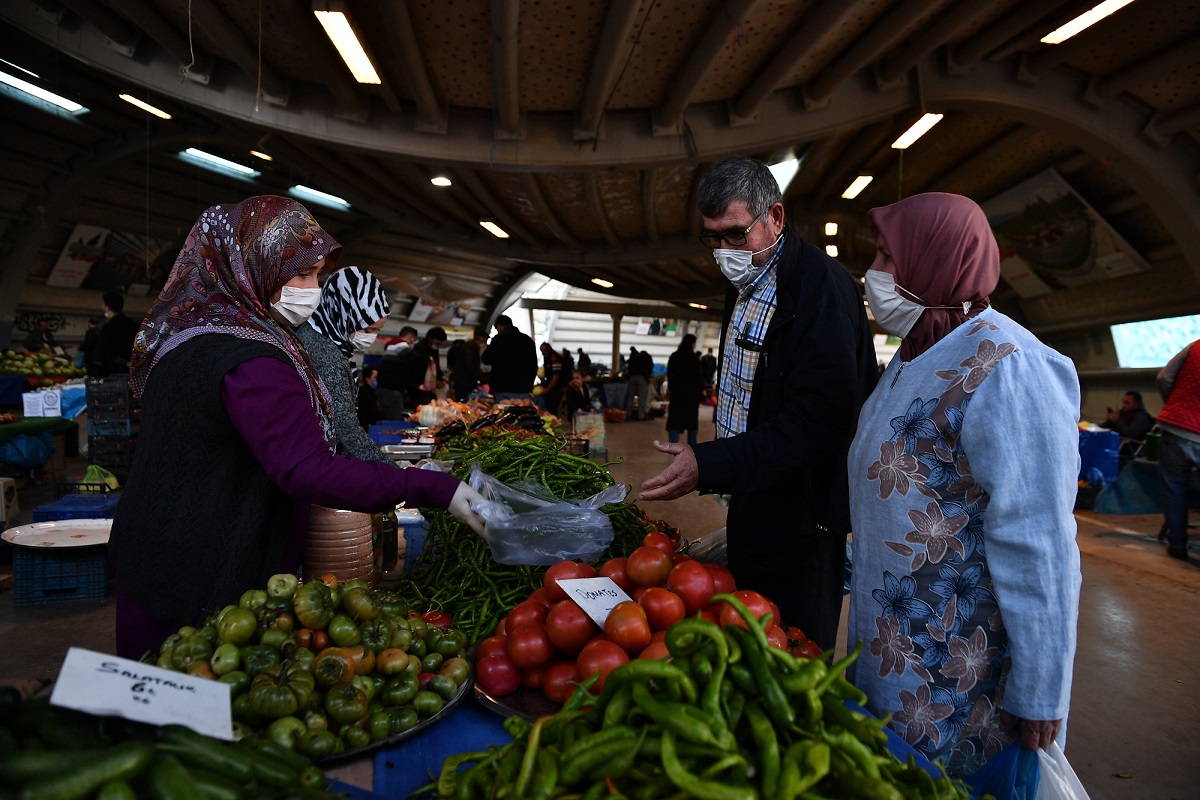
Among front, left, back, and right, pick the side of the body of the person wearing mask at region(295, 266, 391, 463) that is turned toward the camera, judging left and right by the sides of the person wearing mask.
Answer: right

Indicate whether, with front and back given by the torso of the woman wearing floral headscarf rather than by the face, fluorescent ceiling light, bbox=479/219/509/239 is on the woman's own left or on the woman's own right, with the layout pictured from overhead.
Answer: on the woman's own left

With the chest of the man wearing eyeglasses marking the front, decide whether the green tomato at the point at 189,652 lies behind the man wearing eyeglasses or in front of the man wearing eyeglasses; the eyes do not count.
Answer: in front

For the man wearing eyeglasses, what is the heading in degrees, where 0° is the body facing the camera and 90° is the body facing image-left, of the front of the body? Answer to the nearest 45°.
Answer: approximately 45°

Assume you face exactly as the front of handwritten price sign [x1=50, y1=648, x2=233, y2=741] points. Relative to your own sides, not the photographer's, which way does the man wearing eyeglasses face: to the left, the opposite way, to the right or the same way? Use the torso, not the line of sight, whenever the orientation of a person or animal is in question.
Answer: to the right

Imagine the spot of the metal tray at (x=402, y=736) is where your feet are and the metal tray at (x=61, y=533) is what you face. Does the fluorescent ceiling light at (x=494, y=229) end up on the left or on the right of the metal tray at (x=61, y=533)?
right

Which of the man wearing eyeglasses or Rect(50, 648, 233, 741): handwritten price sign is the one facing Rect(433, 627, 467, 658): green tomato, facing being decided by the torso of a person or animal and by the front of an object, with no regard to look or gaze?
the man wearing eyeglasses

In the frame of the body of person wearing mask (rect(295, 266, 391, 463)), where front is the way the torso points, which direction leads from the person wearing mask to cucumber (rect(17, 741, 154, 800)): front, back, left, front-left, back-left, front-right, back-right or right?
right

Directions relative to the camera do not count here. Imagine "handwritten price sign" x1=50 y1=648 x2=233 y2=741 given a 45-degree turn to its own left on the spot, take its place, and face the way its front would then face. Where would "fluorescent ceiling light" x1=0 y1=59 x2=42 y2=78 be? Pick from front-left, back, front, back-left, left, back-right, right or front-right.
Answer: back-left

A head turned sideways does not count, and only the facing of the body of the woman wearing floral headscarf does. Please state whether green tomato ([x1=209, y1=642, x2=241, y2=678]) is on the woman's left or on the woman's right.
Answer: on the woman's right

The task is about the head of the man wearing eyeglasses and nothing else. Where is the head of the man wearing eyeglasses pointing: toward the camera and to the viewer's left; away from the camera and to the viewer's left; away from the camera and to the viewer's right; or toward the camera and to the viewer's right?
toward the camera and to the viewer's left

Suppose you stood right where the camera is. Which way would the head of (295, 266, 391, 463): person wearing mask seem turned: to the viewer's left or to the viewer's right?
to the viewer's right

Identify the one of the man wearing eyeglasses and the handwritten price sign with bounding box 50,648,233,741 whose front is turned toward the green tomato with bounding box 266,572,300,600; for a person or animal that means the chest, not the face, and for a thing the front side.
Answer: the man wearing eyeglasses

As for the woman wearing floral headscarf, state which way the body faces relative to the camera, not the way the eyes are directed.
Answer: to the viewer's right

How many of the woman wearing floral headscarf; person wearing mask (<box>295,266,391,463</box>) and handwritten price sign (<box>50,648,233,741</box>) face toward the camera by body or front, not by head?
1
